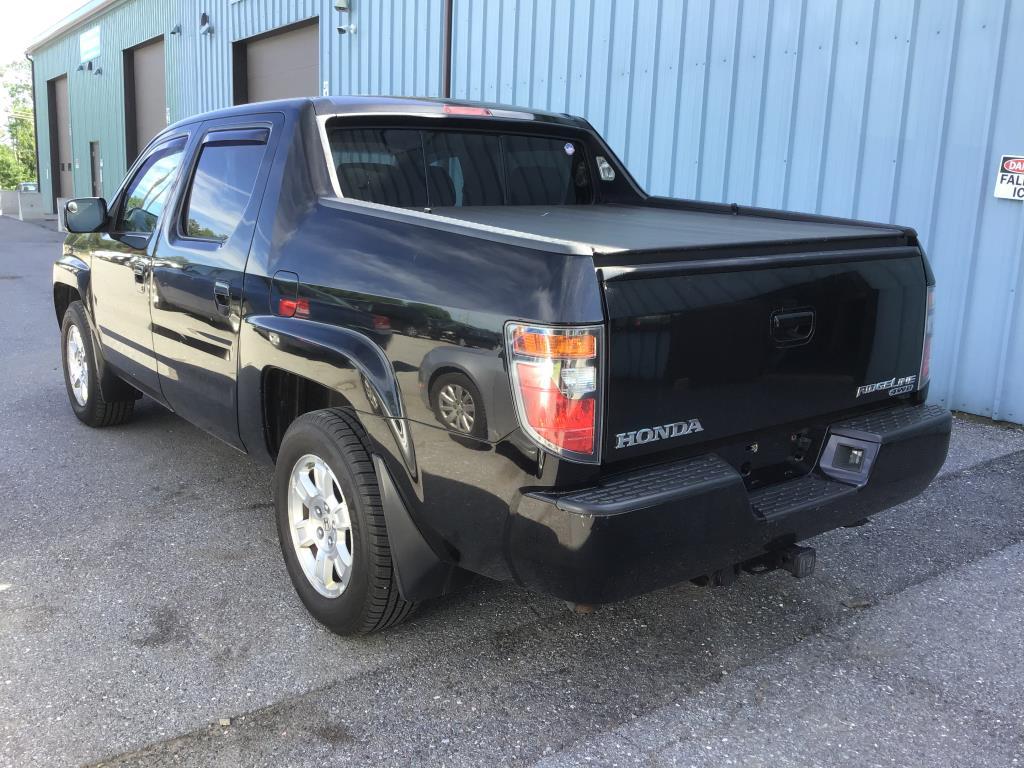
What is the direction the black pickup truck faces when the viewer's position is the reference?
facing away from the viewer and to the left of the viewer

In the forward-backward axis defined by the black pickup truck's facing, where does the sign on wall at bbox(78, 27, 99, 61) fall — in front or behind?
in front
